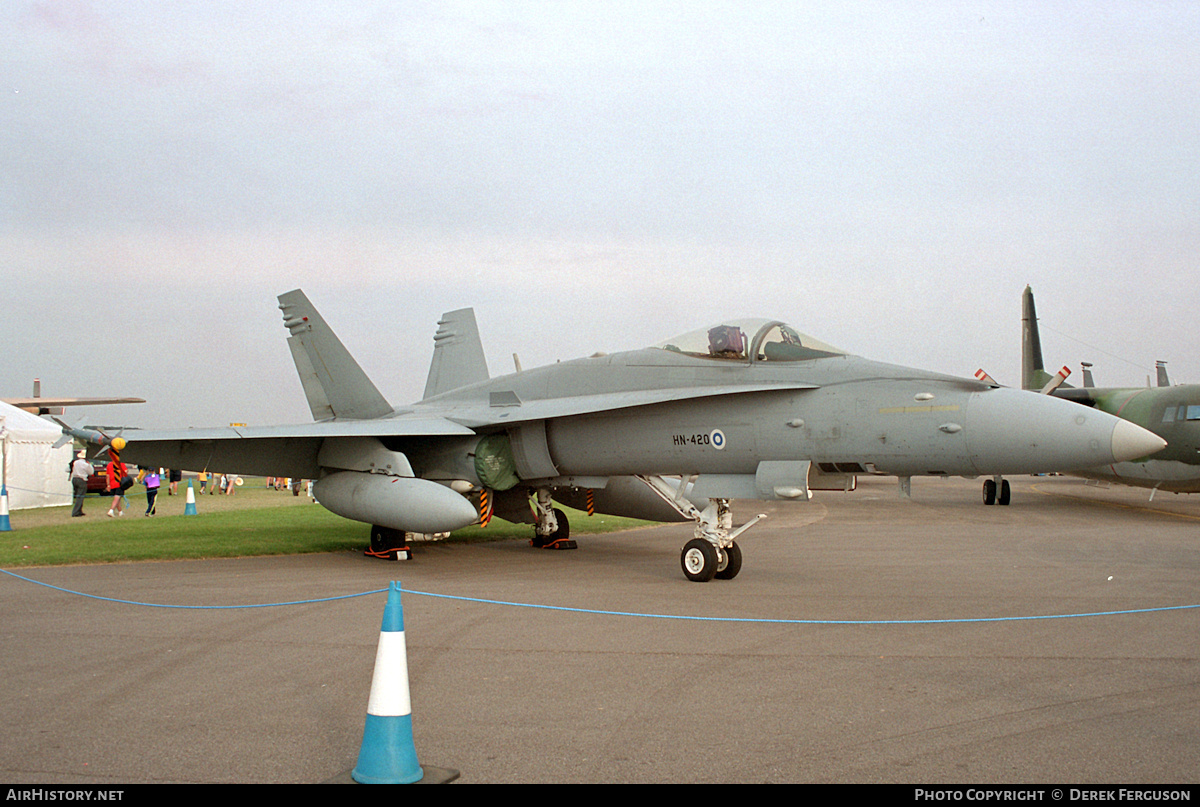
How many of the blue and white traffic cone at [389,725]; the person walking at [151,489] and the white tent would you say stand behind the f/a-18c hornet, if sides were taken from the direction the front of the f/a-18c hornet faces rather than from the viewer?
2

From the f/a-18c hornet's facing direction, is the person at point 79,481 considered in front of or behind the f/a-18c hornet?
behind

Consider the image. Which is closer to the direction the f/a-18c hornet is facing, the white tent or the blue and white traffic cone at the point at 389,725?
the blue and white traffic cone

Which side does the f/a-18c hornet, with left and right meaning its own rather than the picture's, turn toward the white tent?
back

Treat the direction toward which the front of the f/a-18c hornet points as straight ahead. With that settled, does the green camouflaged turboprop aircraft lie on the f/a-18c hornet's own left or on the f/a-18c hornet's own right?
on the f/a-18c hornet's own left

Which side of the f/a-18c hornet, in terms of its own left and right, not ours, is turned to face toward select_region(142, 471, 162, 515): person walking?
back

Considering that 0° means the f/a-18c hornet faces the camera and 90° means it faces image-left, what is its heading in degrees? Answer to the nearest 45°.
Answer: approximately 315°

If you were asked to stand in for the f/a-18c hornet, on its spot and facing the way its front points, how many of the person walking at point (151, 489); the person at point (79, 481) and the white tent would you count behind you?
3

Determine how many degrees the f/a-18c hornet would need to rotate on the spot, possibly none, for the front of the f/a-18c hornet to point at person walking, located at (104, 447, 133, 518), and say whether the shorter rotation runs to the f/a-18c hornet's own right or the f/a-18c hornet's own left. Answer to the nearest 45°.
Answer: approximately 180°
